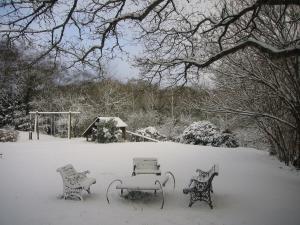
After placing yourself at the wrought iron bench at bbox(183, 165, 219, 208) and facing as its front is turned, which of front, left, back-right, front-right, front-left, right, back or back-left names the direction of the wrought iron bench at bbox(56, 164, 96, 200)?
front-right

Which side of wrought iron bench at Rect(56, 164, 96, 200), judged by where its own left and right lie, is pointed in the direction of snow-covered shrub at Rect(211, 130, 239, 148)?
left

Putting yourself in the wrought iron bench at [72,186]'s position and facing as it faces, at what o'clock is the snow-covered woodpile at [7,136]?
The snow-covered woodpile is roughly at 7 o'clock from the wrought iron bench.

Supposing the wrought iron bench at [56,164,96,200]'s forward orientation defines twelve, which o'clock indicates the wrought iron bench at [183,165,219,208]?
the wrought iron bench at [183,165,219,208] is roughly at 11 o'clock from the wrought iron bench at [56,164,96,200].

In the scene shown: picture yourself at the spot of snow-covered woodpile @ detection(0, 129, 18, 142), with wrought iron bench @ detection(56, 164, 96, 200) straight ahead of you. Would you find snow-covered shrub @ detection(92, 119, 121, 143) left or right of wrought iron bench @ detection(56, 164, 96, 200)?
left

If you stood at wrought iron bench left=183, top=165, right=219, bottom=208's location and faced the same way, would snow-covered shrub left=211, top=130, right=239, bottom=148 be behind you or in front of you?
behind

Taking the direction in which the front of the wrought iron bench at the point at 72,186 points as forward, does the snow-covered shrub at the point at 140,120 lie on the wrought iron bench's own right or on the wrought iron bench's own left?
on the wrought iron bench's own left

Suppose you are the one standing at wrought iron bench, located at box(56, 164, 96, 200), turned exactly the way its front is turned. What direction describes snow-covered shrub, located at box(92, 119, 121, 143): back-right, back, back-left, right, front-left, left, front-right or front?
back-left

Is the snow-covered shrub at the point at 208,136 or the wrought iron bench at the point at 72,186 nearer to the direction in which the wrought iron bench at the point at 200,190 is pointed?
the wrought iron bench

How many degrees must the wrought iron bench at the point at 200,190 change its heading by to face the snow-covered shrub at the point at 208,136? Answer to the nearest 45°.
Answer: approximately 135° to its right
